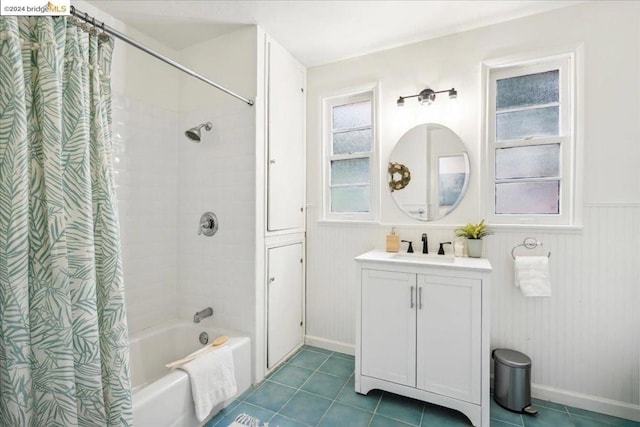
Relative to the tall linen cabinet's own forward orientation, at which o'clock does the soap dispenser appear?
The soap dispenser is roughly at 11 o'clock from the tall linen cabinet.

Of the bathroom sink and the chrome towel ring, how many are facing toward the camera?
2

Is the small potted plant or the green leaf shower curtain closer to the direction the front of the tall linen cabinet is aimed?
the small potted plant

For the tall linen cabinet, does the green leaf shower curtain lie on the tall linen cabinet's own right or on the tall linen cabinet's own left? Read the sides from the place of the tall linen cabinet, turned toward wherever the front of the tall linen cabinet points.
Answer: on the tall linen cabinet's own right

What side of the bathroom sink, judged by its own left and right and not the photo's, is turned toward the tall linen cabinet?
right

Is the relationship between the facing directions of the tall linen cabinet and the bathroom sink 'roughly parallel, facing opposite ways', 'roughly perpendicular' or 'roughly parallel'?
roughly perpendicular

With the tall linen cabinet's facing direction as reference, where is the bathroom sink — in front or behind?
in front

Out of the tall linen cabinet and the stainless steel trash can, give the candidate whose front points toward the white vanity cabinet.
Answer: the tall linen cabinet

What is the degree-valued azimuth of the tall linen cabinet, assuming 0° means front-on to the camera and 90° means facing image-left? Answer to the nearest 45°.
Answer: approximately 315°

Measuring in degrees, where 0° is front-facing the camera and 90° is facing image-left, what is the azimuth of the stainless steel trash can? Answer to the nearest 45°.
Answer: approximately 315°

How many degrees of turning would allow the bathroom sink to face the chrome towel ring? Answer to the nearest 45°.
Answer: approximately 90° to its left

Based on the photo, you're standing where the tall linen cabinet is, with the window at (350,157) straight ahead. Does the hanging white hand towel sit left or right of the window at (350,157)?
right

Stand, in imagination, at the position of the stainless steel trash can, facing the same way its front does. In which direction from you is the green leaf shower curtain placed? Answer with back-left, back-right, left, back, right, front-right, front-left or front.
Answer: right
